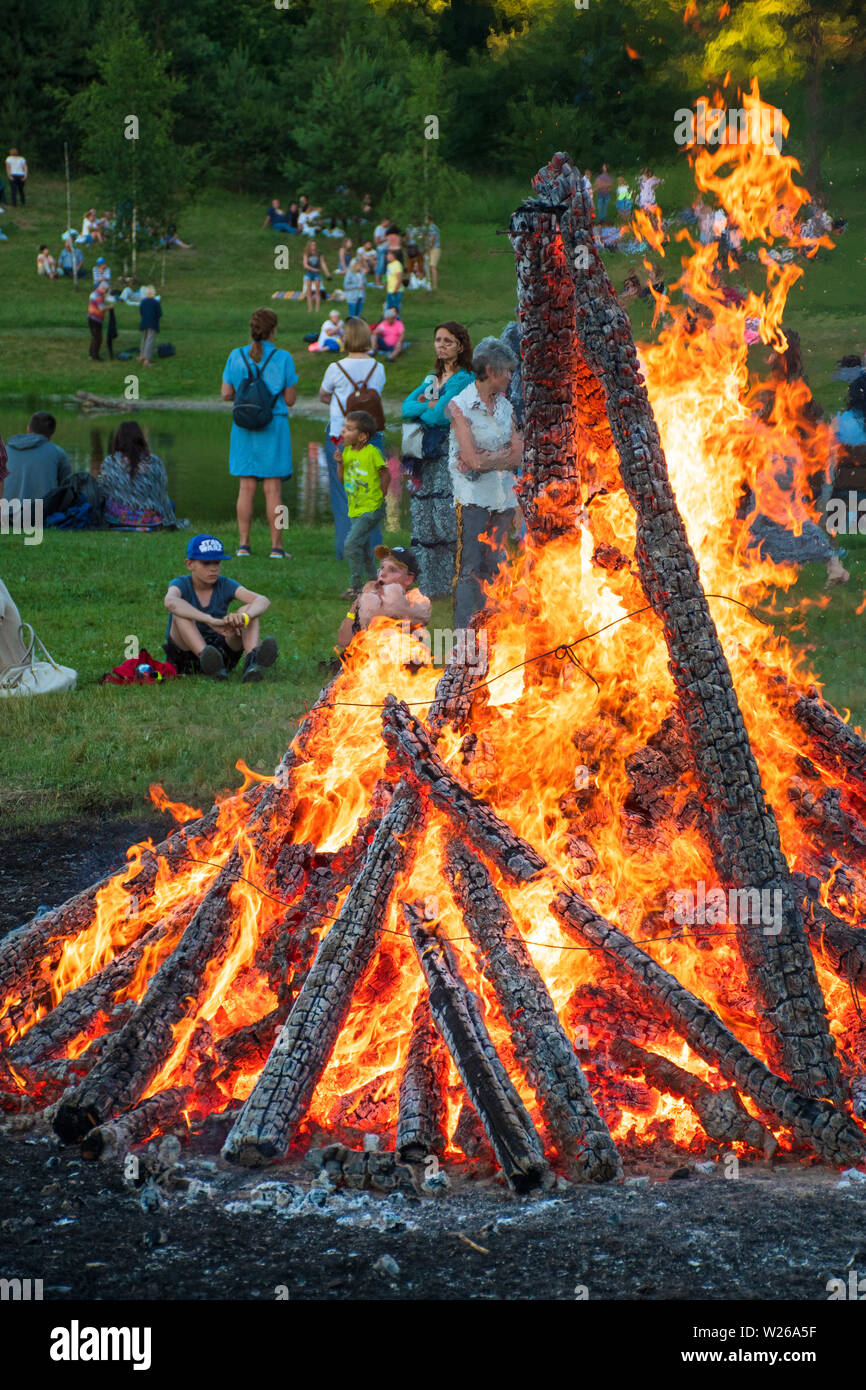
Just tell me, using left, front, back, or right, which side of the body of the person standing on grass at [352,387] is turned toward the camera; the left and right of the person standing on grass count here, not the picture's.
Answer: back

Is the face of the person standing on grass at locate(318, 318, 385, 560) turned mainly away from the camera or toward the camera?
away from the camera

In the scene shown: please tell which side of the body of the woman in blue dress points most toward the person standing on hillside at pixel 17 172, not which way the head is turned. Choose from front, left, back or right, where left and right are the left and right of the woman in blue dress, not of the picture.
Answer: front

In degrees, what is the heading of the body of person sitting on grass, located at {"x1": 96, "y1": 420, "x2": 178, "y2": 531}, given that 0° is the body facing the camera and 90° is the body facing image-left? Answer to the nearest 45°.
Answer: approximately 180°

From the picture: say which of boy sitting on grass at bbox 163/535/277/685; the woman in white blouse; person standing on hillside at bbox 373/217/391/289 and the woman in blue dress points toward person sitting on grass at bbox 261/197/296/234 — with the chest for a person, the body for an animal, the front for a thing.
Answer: the woman in blue dress

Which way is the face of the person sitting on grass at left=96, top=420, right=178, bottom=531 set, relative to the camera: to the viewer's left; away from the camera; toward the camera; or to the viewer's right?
away from the camera
